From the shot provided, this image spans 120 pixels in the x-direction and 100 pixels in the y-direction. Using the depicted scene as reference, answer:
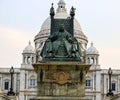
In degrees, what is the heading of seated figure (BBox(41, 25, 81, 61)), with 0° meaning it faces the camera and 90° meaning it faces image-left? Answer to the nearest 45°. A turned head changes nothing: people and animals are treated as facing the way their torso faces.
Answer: approximately 0°
